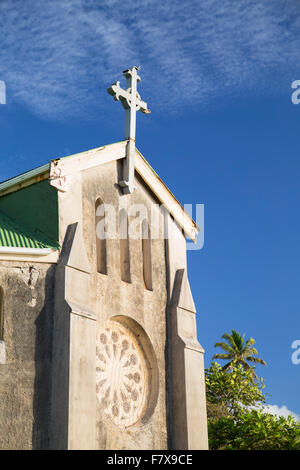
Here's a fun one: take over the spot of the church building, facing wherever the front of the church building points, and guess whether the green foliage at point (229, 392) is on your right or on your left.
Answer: on your left

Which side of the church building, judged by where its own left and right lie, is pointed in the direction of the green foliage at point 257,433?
left

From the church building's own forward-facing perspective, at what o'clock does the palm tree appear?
The palm tree is roughly at 8 o'clock from the church building.

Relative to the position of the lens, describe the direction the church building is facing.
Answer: facing the viewer and to the right of the viewer
